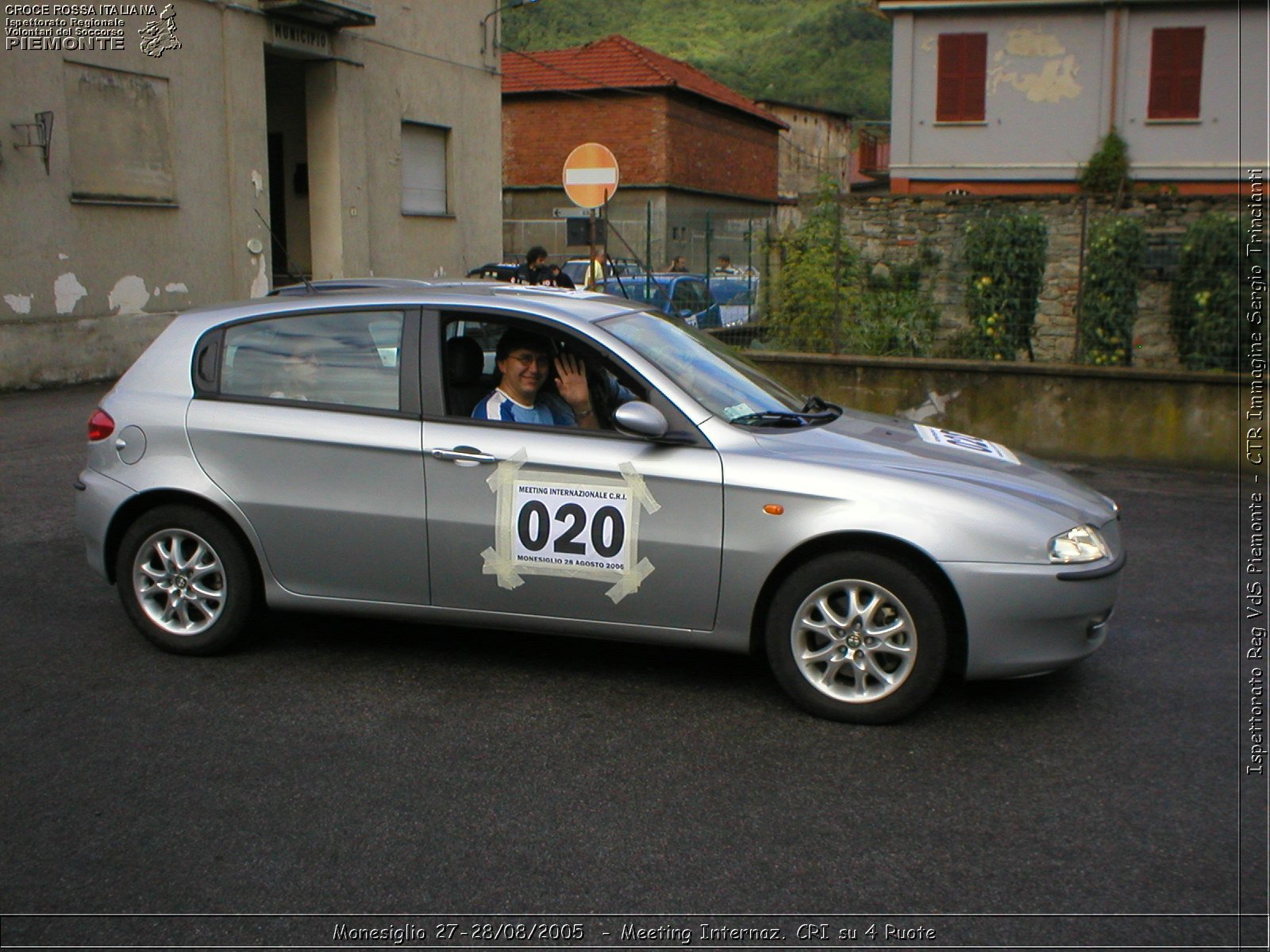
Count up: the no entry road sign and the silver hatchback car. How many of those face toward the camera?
1

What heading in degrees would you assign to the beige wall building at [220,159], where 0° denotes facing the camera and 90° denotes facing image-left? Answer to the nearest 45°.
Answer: approximately 315°

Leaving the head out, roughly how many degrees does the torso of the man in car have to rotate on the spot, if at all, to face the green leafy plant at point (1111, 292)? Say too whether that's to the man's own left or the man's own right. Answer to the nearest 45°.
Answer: approximately 90° to the man's own left

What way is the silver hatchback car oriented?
to the viewer's right

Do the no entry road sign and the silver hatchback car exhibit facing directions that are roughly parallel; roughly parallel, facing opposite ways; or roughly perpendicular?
roughly perpendicular

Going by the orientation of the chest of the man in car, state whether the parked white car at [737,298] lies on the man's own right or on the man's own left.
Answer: on the man's own left

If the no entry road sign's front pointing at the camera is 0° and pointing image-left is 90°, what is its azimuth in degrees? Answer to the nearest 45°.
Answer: approximately 0°

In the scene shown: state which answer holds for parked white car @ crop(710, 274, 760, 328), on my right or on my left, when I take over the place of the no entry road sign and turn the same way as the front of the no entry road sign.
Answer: on my left

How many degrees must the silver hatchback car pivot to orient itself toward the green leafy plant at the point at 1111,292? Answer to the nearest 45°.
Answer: approximately 45° to its left
